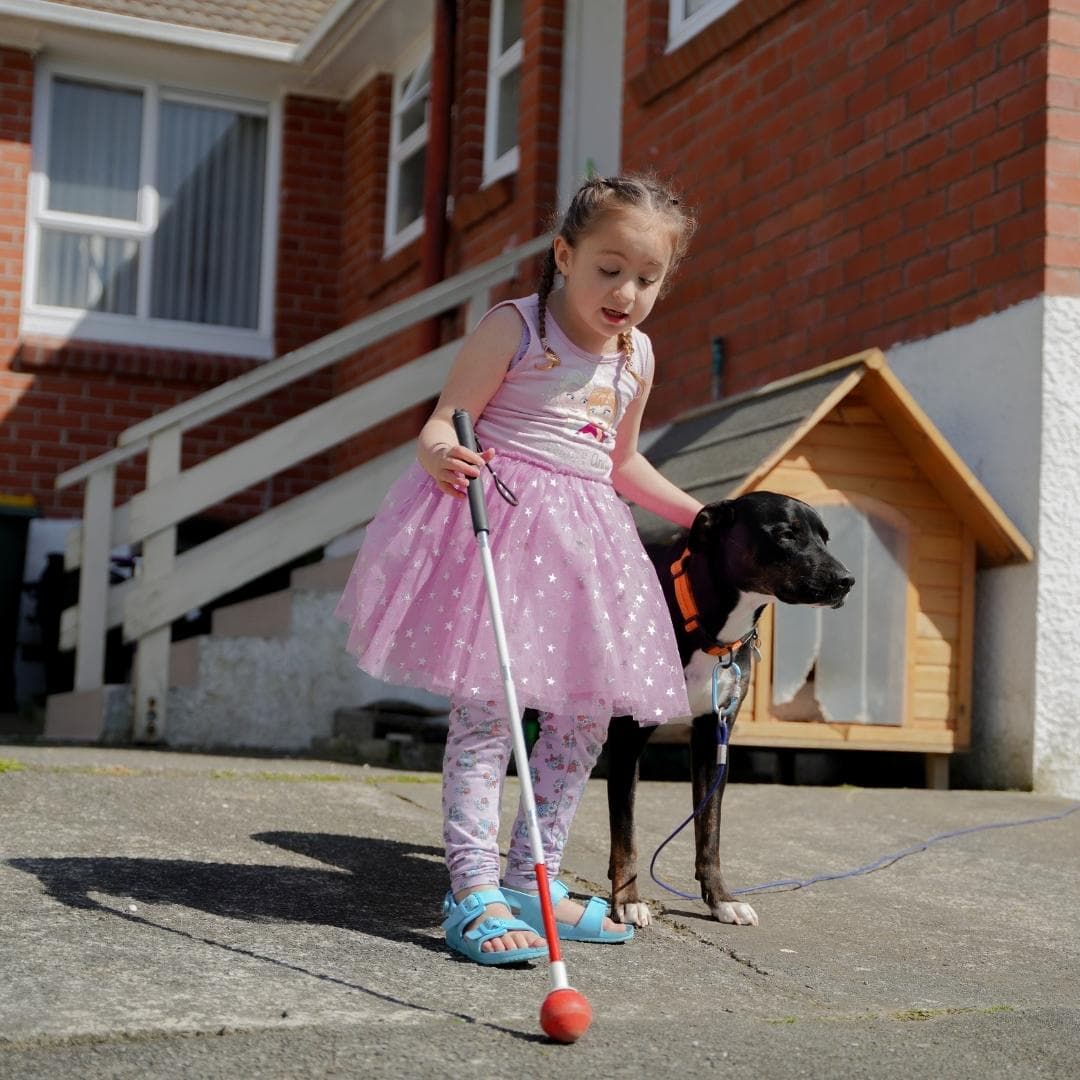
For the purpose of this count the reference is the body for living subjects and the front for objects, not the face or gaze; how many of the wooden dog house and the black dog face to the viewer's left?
0

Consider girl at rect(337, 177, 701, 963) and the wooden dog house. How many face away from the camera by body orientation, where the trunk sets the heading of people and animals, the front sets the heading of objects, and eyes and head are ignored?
0

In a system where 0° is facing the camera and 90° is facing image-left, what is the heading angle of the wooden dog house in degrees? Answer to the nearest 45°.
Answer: approximately 315°

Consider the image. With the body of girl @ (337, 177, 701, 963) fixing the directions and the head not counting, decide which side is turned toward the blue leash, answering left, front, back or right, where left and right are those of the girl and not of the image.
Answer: left

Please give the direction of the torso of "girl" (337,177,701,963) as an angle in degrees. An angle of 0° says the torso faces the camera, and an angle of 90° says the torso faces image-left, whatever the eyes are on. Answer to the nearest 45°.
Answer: approximately 315°

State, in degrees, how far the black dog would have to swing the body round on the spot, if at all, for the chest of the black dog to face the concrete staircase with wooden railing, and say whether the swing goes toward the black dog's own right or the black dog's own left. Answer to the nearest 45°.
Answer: approximately 180°

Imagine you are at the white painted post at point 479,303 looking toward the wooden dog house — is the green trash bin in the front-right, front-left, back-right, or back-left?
back-right

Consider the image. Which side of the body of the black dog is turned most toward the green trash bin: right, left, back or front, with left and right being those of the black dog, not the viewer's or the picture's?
back

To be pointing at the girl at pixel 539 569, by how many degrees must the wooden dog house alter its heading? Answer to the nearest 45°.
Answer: approximately 45° to its right
